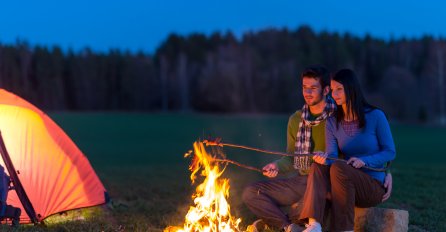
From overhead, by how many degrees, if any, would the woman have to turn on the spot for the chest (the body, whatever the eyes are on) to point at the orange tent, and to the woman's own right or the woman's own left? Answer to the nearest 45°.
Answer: approximately 45° to the woman's own right

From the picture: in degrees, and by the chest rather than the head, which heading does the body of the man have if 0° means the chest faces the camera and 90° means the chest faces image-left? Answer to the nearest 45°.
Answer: approximately 45°

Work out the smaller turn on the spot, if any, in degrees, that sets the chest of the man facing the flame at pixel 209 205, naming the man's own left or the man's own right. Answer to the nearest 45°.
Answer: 0° — they already face it

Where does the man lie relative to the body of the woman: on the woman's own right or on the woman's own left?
on the woman's own right

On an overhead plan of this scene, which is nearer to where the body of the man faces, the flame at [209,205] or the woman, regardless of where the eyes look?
the flame

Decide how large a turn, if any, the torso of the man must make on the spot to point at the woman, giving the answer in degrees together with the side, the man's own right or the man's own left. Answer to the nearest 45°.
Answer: approximately 90° to the man's own left

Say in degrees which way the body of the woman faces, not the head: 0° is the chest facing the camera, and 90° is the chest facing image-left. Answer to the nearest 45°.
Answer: approximately 45°

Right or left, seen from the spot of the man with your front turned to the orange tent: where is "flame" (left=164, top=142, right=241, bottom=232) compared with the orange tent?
left
